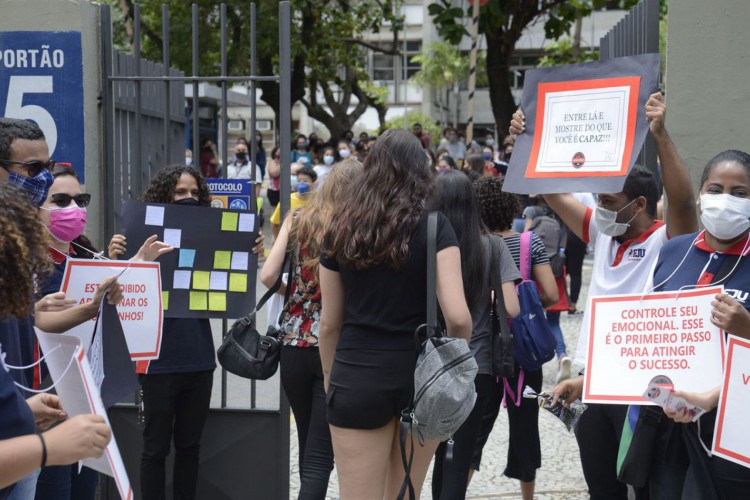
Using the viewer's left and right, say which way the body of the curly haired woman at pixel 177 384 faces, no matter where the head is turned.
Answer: facing the viewer

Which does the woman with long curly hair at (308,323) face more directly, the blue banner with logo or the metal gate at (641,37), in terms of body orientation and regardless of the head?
the blue banner with logo

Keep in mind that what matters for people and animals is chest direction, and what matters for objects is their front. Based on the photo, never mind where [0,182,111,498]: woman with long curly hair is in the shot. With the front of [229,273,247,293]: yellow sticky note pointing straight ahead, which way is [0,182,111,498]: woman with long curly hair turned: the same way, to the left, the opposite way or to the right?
to the left

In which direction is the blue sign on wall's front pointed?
toward the camera

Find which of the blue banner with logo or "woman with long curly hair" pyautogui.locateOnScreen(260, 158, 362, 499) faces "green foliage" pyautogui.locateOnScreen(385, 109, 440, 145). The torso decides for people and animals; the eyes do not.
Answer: the woman with long curly hair

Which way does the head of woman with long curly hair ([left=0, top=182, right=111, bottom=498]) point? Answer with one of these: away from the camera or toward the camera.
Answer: away from the camera

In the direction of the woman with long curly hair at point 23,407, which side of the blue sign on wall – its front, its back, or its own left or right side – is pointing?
front

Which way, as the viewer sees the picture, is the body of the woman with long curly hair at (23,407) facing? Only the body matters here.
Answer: to the viewer's right

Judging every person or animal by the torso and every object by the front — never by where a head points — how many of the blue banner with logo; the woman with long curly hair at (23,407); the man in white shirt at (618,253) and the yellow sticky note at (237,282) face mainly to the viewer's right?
1

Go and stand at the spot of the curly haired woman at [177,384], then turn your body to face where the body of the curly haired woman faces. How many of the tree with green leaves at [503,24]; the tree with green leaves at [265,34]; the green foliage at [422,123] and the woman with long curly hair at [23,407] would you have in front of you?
1

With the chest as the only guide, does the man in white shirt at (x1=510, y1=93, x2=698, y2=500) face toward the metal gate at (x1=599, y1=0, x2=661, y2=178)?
no

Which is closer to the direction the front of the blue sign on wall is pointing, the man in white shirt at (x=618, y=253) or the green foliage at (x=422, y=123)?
the man in white shirt

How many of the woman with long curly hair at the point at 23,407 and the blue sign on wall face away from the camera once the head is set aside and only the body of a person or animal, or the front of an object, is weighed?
0

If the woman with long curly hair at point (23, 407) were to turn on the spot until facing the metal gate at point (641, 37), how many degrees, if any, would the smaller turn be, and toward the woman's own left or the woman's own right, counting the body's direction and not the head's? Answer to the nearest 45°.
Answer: approximately 45° to the woman's own left

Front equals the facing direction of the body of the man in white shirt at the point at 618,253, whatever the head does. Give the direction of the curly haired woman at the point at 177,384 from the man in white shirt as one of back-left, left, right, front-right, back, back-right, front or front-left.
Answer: front-right
